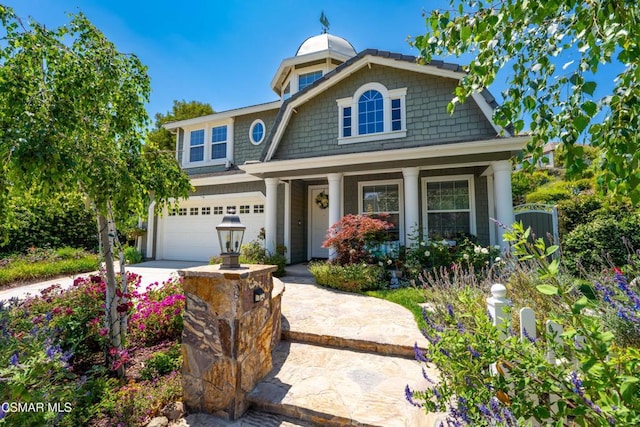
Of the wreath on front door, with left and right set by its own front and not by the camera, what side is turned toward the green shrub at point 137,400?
front

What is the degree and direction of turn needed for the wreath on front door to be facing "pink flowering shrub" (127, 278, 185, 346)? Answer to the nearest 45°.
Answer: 0° — it already faces it

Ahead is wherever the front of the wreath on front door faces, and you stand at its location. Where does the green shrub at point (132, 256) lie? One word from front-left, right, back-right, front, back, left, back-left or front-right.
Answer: right

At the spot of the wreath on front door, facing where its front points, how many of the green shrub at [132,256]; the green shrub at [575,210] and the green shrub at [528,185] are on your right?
1

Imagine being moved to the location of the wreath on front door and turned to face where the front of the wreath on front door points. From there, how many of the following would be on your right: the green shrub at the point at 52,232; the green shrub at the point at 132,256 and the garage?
3

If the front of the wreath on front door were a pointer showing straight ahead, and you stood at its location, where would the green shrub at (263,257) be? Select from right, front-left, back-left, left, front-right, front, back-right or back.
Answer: front-right

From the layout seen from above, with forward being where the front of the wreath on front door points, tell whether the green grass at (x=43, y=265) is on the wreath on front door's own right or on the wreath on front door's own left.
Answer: on the wreath on front door's own right

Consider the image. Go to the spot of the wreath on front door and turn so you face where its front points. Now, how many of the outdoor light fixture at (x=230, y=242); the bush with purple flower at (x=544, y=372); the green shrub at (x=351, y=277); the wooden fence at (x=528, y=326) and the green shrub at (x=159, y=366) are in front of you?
5

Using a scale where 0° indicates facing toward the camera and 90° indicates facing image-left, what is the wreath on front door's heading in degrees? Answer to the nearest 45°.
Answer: approximately 0°

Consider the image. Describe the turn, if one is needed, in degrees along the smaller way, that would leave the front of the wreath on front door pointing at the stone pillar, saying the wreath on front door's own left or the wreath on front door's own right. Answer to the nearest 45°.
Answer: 0° — it already faces it

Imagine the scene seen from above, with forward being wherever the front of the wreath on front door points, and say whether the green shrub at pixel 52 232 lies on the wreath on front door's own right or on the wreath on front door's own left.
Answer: on the wreath on front door's own right

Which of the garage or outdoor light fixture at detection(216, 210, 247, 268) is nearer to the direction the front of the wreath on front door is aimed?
the outdoor light fixture
